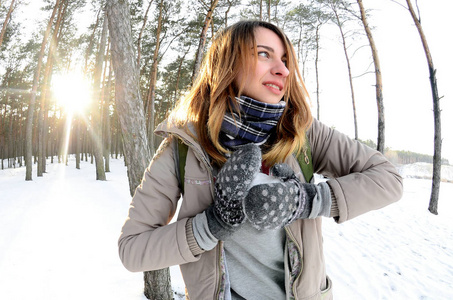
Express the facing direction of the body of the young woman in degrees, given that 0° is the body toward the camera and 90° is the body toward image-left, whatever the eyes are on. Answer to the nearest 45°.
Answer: approximately 0°
